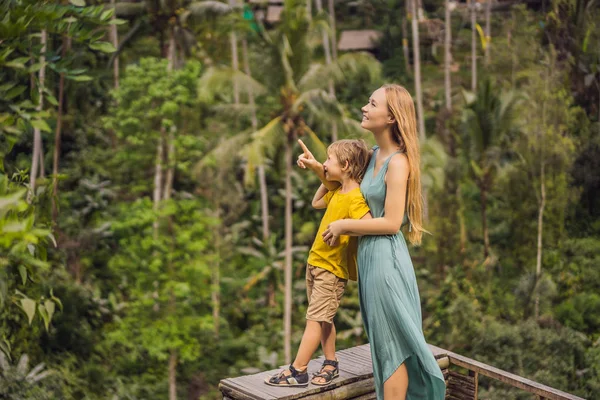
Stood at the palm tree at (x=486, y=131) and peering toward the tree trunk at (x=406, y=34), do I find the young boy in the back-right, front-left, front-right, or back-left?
back-left

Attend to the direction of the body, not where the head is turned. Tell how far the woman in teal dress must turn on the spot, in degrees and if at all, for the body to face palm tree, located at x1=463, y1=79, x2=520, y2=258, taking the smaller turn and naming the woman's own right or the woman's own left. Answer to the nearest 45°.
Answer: approximately 90° to the woman's own right

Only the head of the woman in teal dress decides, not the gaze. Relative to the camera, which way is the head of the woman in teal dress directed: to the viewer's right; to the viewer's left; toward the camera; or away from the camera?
to the viewer's left

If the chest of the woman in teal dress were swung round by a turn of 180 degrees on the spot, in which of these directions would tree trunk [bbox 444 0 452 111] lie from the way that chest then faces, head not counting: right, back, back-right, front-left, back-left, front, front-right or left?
left

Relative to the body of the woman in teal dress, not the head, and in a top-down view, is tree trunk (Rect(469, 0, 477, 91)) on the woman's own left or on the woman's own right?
on the woman's own right

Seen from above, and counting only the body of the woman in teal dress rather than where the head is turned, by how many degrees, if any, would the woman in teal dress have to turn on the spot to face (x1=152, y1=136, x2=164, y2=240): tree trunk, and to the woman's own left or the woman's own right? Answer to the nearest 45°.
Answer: approximately 90° to the woman's own right

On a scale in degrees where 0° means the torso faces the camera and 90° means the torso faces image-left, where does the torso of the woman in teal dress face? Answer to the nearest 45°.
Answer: approximately 90°

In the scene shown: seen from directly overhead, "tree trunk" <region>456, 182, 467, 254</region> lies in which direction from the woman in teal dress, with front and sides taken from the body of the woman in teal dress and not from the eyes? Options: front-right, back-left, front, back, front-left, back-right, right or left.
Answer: right
